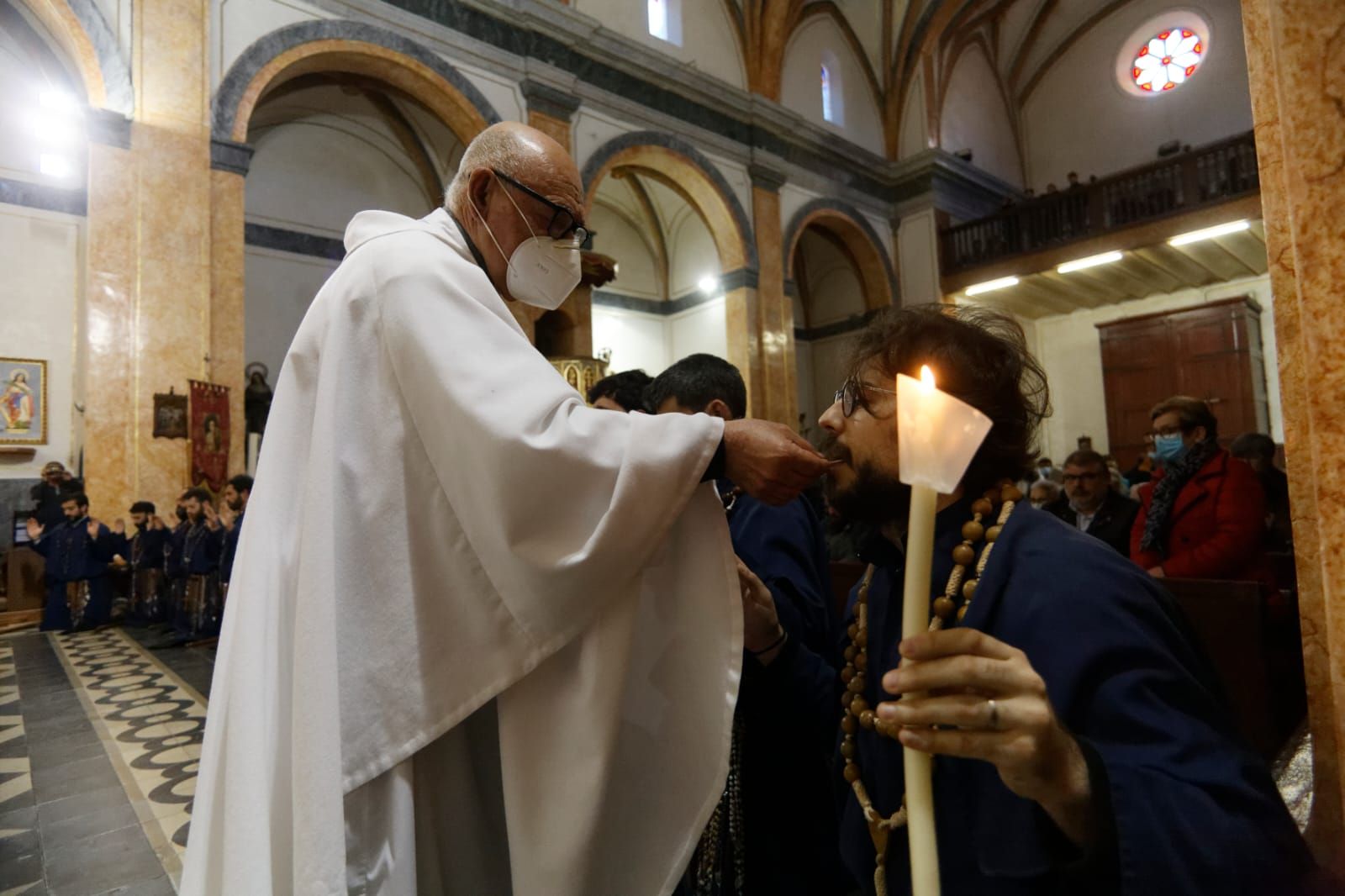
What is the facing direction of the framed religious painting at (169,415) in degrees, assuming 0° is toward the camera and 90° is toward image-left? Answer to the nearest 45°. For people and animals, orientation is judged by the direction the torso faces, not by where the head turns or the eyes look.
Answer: approximately 0°

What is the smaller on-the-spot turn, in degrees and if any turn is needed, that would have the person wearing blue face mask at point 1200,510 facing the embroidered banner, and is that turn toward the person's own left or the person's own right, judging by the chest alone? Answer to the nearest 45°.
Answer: approximately 45° to the person's own right

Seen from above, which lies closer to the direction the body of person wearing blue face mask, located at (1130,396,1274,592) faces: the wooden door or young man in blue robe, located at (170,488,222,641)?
the young man in blue robe

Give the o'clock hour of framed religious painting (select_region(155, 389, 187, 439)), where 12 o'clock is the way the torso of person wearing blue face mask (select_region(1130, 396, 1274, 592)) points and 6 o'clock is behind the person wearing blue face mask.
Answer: The framed religious painting is roughly at 1 o'clock from the person wearing blue face mask.

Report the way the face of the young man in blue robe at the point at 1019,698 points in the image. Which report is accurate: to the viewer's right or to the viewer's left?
to the viewer's left
